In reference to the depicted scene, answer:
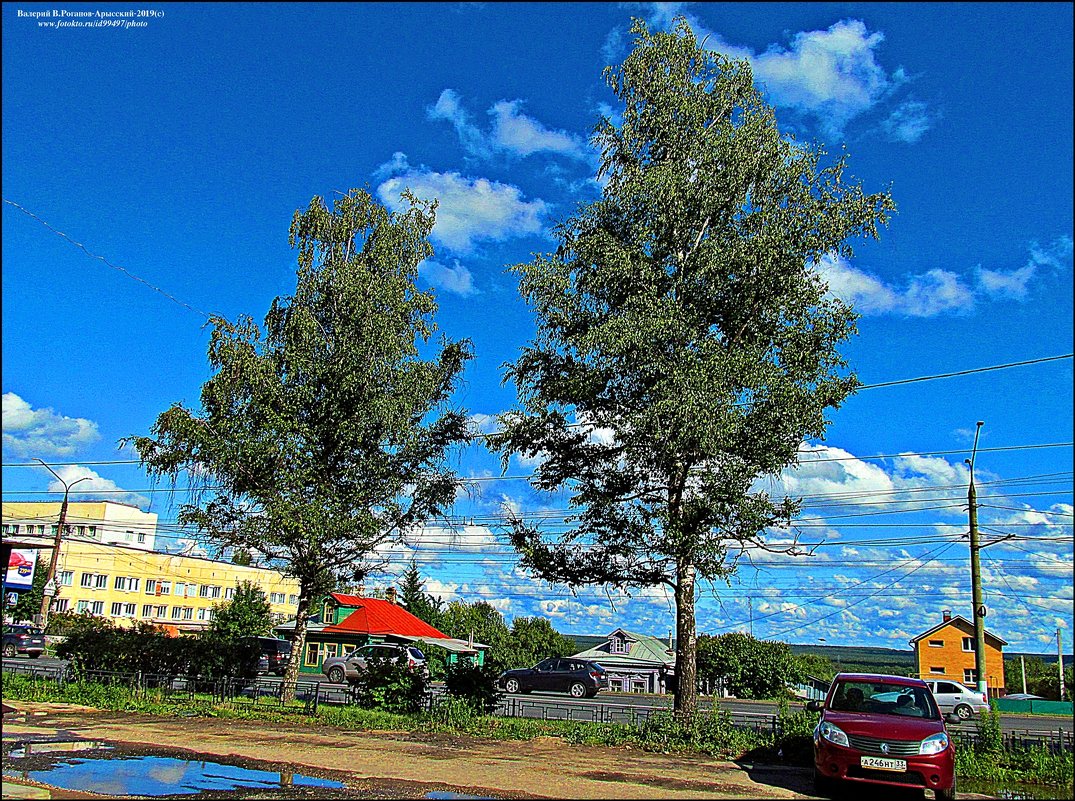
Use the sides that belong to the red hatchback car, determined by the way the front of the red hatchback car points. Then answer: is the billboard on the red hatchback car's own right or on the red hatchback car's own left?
on the red hatchback car's own right

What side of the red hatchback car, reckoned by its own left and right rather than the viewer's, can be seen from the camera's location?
front

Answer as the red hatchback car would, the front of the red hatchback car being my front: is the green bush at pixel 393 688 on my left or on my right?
on my right

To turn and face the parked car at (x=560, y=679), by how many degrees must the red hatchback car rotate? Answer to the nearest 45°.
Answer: approximately 135° to its right

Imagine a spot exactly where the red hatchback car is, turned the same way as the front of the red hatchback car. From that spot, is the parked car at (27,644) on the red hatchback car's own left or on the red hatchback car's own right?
on the red hatchback car's own right

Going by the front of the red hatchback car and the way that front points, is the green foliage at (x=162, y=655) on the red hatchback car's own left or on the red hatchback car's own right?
on the red hatchback car's own right

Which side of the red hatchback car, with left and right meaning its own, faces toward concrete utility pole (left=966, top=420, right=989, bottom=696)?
back

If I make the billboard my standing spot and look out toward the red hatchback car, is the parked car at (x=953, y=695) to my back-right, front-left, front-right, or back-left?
front-left

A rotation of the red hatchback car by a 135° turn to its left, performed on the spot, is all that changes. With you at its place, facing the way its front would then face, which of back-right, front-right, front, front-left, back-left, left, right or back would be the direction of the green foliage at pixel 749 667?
front-left
